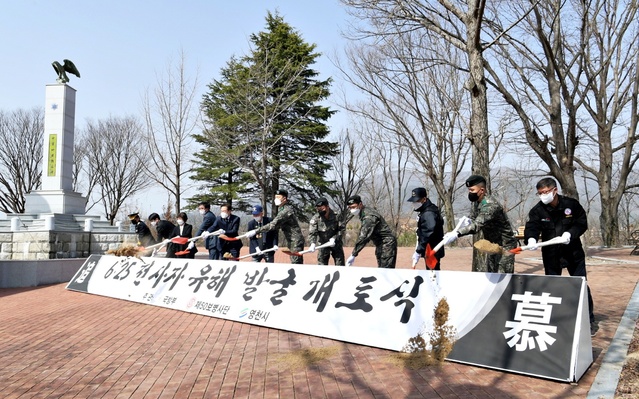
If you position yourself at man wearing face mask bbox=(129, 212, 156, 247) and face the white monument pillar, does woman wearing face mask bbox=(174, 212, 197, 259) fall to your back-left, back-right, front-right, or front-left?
back-right

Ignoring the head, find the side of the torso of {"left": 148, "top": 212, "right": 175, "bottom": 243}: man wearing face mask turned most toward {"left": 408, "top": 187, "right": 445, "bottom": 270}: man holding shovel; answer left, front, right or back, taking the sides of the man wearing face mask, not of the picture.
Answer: left

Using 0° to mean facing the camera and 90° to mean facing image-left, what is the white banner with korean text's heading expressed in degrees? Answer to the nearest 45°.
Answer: approximately 45°

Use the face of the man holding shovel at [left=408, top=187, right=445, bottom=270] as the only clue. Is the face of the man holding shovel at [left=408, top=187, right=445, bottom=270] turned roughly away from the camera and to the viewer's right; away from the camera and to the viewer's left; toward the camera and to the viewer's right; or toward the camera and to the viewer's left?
toward the camera and to the viewer's left

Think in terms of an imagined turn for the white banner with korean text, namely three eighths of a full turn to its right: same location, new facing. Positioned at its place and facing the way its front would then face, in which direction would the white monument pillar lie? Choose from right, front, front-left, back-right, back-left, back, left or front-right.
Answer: front-left

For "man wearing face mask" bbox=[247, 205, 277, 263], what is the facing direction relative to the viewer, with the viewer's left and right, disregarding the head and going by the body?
facing the viewer and to the left of the viewer

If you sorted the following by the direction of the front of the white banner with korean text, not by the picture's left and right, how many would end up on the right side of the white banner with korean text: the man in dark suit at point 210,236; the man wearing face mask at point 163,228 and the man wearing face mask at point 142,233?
3
